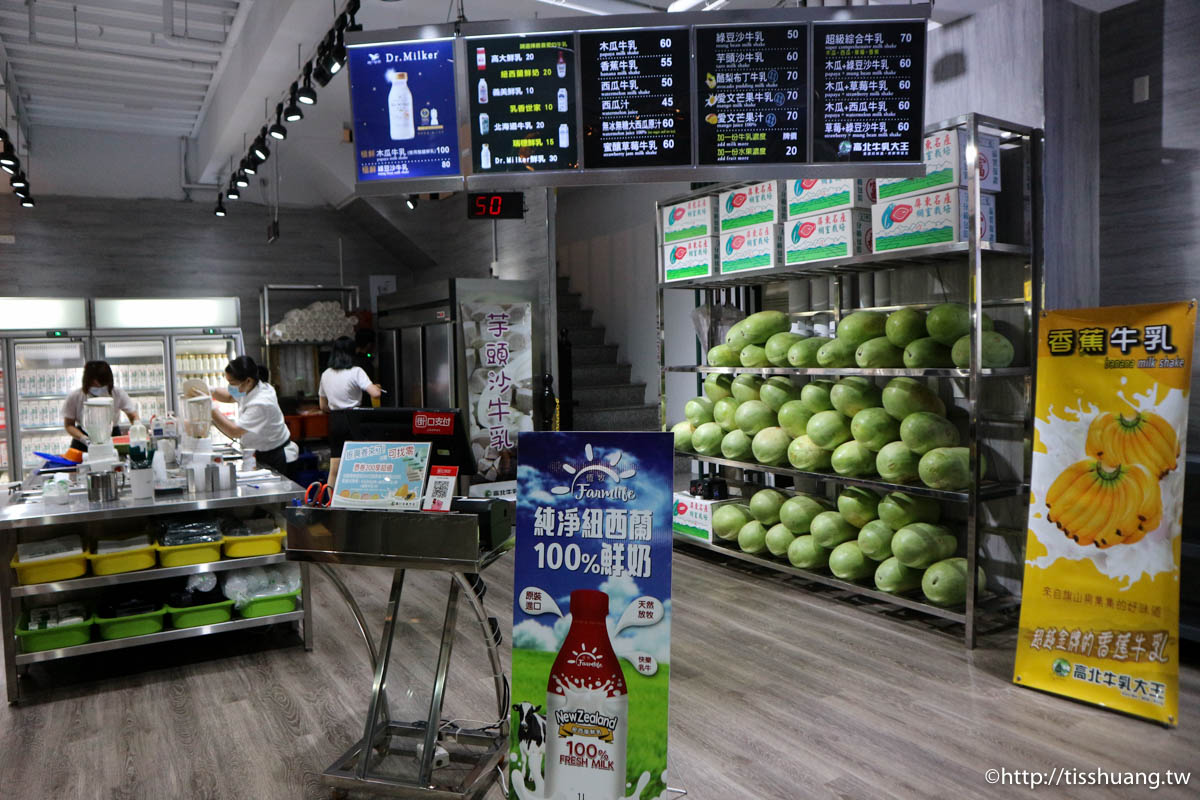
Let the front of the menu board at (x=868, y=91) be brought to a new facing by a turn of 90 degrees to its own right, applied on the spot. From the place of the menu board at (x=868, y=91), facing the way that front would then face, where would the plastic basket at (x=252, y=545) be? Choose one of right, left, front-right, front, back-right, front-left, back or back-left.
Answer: front

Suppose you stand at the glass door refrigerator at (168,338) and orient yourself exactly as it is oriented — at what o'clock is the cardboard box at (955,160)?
The cardboard box is roughly at 11 o'clock from the glass door refrigerator.

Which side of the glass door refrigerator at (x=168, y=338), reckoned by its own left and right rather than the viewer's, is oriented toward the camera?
front

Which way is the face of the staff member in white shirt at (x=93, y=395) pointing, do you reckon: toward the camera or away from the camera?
toward the camera

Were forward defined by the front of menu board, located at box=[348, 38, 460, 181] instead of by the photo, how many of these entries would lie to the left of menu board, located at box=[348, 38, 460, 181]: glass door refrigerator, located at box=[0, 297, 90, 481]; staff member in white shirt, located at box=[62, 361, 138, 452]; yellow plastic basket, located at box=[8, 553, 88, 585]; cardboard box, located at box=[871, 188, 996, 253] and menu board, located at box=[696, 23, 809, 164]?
2

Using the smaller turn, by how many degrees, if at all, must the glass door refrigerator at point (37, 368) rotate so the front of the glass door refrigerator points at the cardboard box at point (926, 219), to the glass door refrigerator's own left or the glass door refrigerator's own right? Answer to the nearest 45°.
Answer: approximately 45° to the glass door refrigerator's own left

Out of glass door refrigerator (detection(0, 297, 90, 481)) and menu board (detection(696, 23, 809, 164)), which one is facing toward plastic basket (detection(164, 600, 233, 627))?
the glass door refrigerator

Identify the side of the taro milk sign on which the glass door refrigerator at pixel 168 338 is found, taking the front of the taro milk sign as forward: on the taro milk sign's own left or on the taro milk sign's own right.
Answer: on the taro milk sign's own right

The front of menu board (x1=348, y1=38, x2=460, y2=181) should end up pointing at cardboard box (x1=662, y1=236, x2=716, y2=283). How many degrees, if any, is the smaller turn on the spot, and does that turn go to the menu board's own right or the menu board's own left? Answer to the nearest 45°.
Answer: approximately 135° to the menu board's own left

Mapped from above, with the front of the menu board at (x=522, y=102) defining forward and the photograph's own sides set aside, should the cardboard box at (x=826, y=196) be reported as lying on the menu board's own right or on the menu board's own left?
on the menu board's own left

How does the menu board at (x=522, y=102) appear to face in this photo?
toward the camera

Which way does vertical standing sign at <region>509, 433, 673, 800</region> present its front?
toward the camera

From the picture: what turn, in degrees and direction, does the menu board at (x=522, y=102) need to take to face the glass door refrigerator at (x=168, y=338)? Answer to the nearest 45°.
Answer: approximately 135° to its right

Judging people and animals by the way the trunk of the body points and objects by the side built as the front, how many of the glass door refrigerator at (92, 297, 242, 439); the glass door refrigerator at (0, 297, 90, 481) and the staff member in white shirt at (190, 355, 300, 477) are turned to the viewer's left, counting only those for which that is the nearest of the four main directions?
1

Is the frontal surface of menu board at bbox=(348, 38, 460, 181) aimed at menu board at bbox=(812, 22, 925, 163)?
no

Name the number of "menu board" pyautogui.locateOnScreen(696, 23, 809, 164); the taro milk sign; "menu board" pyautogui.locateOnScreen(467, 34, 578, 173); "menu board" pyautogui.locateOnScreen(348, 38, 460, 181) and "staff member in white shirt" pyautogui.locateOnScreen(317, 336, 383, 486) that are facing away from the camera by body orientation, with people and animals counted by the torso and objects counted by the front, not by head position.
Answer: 1

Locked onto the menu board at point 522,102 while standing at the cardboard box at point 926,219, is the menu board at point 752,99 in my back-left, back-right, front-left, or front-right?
front-left
